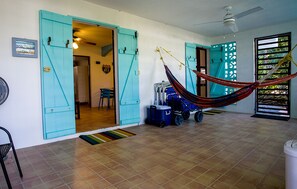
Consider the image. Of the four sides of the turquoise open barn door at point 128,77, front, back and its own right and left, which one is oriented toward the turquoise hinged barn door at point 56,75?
right

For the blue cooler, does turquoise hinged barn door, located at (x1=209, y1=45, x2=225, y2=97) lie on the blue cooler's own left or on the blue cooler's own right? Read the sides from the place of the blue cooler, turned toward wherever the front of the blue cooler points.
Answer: on the blue cooler's own left

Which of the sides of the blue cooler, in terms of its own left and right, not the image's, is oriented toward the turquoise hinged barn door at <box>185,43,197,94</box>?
left

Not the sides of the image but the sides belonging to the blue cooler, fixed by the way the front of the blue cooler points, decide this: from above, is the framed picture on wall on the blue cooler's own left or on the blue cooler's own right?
on the blue cooler's own right

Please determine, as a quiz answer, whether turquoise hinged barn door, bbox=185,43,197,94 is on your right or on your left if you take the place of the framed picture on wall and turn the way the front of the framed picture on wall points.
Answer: on your left

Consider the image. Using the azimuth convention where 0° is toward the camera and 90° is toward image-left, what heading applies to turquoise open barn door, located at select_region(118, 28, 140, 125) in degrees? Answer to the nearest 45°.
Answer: approximately 315°

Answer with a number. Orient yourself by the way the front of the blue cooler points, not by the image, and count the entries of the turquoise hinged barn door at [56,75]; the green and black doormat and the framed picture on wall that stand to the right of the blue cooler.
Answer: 3
